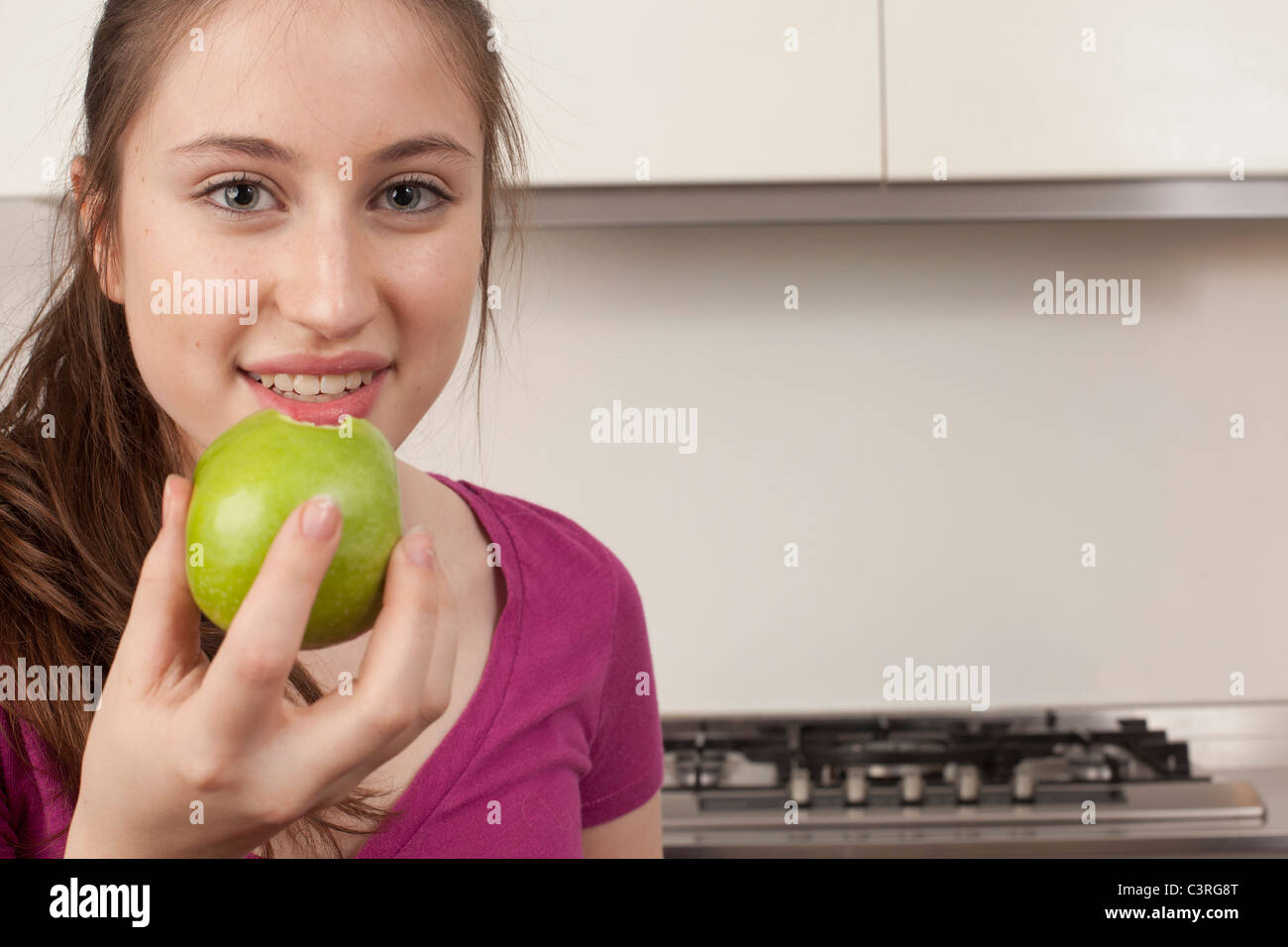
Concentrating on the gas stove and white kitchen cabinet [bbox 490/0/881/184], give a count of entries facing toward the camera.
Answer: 2

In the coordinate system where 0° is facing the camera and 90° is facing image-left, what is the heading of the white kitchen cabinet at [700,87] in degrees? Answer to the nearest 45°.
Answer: approximately 0°
